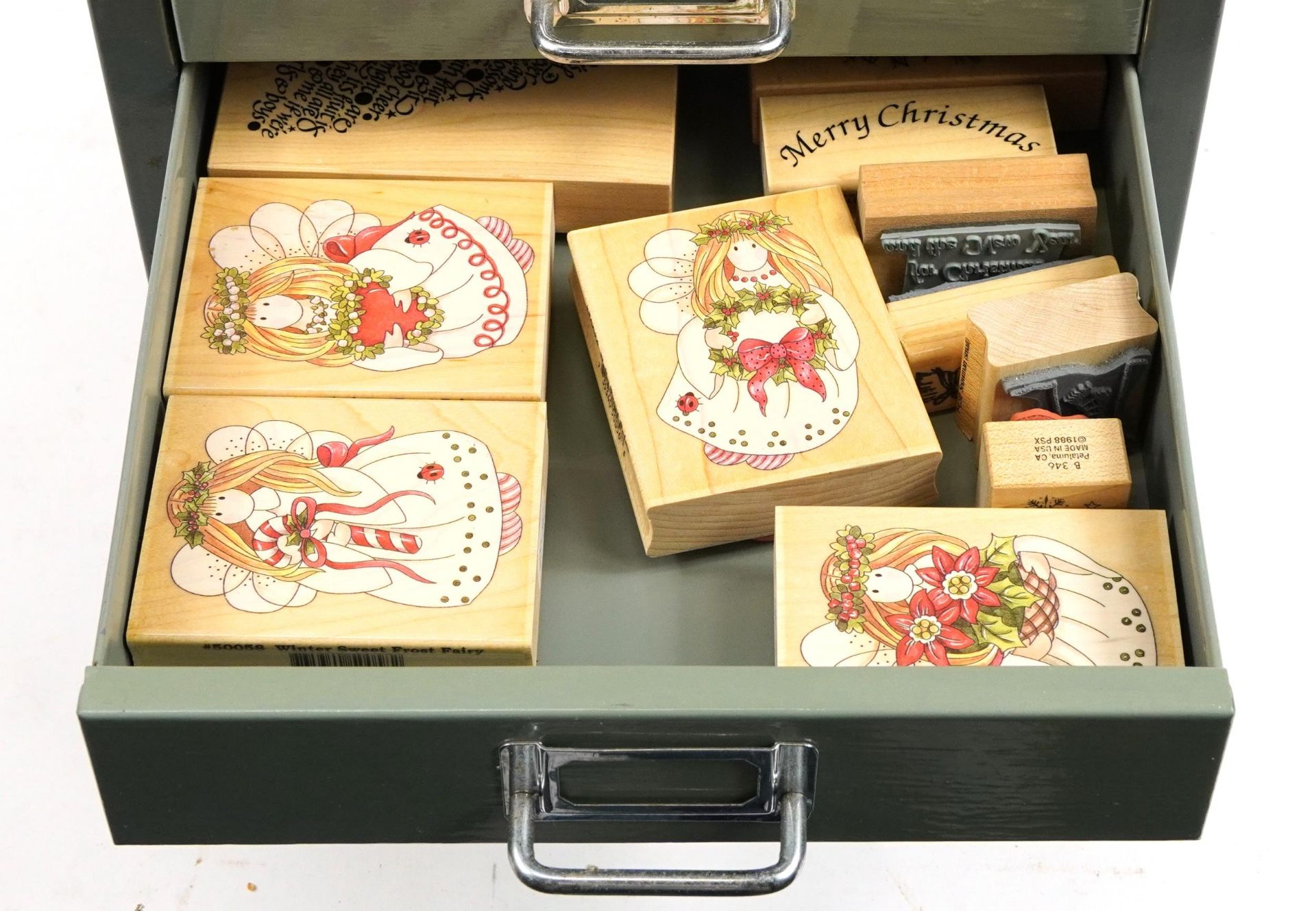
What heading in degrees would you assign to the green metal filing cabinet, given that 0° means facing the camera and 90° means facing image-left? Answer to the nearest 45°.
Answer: approximately 0°
